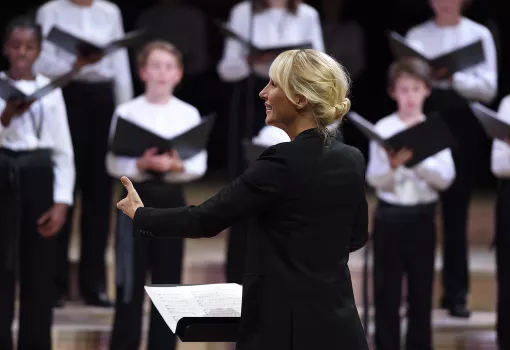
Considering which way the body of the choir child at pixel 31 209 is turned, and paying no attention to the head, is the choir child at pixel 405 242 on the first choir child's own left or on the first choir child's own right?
on the first choir child's own left

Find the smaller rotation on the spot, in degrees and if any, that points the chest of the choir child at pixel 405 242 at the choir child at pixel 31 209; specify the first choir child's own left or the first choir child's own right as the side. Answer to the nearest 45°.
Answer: approximately 90° to the first choir child's own right

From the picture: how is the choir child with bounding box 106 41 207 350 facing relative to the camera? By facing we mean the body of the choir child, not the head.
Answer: toward the camera

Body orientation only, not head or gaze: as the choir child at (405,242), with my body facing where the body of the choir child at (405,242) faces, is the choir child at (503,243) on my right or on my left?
on my left

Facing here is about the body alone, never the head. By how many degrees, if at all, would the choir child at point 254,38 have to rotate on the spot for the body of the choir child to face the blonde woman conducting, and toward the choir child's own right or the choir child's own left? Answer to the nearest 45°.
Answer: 0° — they already face them

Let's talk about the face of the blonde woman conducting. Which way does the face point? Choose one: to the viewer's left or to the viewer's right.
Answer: to the viewer's left

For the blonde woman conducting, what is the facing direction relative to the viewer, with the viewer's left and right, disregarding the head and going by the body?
facing away from the viewer and to the left of the viewer

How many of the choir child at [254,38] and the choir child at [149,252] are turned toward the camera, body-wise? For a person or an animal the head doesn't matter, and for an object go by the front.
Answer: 2

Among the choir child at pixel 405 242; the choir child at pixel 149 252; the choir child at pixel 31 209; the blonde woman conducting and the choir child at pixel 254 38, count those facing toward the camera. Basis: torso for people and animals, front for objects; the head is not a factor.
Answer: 4

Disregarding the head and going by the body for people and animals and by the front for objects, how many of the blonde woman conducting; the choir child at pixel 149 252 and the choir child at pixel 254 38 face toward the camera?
2

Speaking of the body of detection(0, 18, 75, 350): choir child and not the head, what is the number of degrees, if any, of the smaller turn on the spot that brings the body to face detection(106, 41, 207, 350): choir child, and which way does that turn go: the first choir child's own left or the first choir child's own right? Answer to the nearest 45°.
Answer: approximately 90° to the first choir child's own left

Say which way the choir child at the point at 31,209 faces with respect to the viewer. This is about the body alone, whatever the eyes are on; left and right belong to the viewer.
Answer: facing the viewer

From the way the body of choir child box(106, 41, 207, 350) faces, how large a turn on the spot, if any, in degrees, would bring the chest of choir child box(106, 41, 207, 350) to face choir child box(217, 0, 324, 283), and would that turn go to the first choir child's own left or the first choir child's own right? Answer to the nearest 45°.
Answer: approximately 135° to the first choir child's own left
